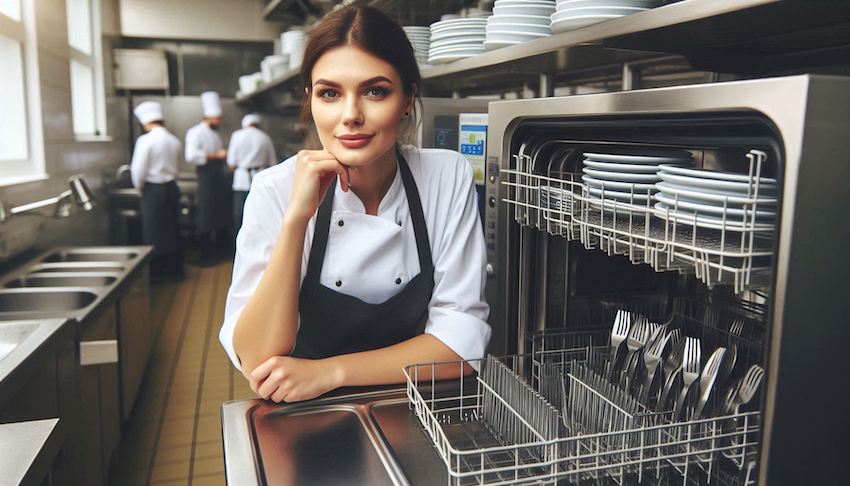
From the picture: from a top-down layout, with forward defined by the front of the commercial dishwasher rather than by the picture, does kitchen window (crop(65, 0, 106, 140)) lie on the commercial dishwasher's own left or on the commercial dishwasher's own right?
on the commercial dishwasher's own right

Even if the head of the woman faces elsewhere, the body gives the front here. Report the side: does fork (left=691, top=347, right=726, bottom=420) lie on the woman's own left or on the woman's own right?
on the woman's own left

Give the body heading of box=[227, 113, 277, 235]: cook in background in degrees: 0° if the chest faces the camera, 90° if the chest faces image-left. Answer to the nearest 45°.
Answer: approximately 180°

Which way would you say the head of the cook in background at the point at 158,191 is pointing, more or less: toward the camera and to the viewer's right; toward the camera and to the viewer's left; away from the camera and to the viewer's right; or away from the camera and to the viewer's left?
away from the camera and to the viewer's left

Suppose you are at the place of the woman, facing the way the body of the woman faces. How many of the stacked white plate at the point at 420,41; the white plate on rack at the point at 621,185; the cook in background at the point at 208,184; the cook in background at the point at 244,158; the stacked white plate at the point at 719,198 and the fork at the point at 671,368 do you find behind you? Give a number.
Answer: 3

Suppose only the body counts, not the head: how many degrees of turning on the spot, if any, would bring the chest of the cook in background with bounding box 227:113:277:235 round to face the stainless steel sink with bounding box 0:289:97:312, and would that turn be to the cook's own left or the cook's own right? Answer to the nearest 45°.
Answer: approximately 180°

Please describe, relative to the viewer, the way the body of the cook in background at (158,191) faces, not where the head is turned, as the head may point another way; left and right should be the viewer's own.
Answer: facing away from the viewer and to the left of the viewer
